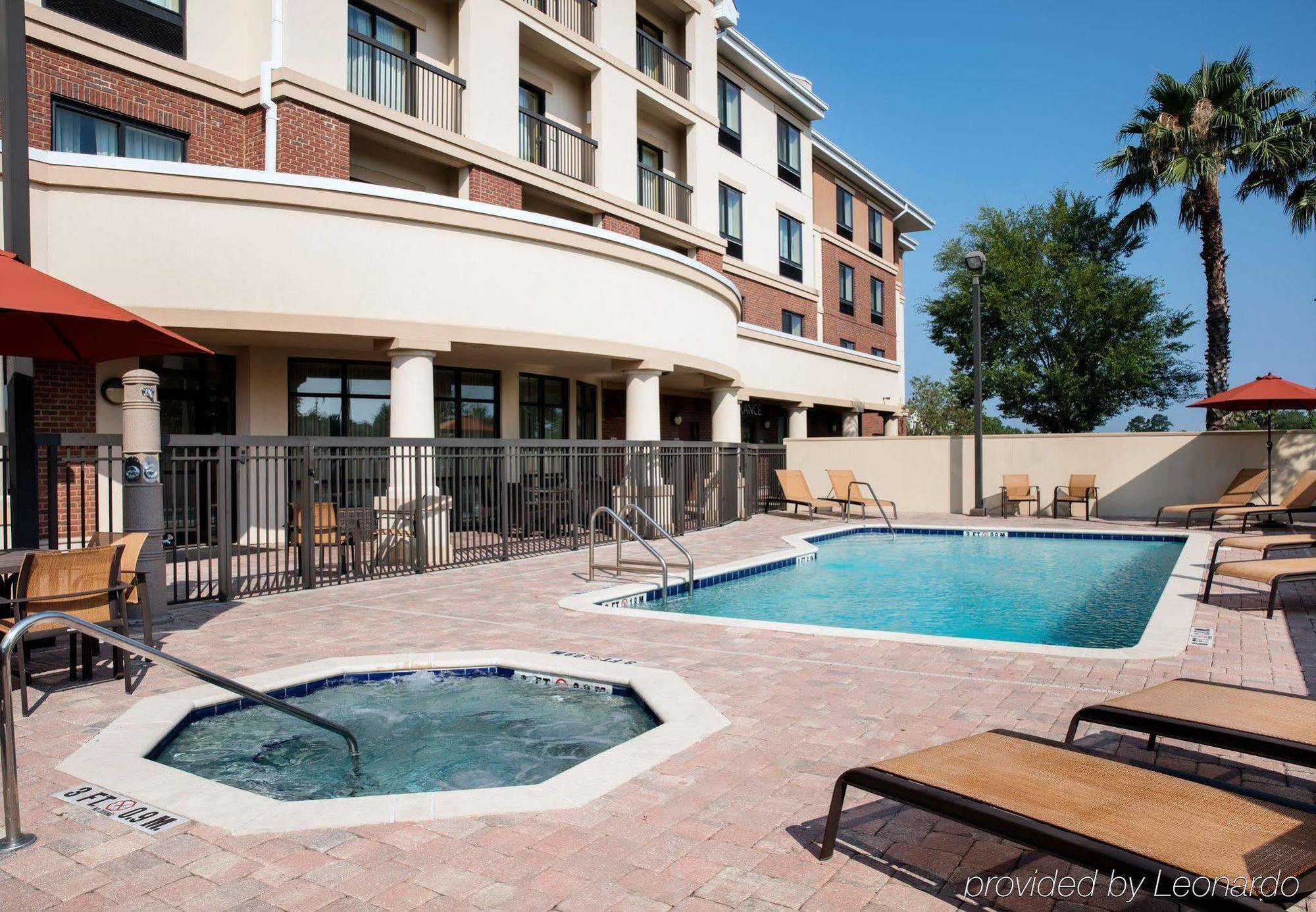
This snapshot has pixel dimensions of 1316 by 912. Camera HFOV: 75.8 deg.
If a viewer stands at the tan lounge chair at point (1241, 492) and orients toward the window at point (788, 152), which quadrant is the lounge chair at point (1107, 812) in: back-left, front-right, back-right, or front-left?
back-left

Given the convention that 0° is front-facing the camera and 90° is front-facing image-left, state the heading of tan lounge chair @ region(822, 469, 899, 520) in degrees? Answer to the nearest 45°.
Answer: approximately 315°

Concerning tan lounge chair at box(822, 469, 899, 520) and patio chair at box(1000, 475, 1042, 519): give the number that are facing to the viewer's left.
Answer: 0

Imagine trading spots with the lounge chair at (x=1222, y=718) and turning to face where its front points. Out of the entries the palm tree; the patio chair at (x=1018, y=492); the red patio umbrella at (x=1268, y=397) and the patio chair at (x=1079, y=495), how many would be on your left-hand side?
0

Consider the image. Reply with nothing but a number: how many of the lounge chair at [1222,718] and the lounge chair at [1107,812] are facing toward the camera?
0

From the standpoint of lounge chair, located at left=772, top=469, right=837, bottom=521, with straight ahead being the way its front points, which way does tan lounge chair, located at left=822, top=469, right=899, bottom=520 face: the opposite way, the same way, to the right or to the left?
the same way

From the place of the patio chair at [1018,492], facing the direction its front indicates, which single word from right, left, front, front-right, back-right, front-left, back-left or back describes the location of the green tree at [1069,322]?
back-left

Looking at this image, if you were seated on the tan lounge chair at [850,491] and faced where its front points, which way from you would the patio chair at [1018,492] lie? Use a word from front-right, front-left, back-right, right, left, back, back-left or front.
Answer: front-left

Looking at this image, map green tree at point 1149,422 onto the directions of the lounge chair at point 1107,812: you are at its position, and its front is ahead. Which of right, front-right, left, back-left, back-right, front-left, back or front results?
front-right

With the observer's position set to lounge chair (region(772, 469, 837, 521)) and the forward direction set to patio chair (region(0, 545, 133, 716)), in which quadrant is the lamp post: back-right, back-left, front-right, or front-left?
back-left

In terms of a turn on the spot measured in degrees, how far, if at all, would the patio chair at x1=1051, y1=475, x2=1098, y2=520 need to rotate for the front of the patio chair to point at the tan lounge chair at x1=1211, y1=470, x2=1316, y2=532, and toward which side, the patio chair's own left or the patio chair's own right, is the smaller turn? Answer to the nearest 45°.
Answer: approximately 90° to the patio chair's own left

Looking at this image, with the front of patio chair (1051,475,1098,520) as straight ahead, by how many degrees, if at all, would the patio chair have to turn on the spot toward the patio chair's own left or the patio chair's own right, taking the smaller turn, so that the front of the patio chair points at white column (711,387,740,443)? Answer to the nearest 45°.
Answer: approximately 45° to the patio chair's own right

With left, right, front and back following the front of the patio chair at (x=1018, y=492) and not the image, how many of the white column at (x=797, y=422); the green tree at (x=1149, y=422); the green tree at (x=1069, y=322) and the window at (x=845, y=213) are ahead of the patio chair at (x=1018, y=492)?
0

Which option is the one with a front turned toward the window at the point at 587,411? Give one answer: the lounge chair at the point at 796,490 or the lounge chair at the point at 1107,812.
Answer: the lounge chair at the point at 1107,812

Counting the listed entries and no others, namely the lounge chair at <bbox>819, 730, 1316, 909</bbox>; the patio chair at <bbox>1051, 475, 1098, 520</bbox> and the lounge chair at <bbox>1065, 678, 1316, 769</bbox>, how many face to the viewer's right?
0

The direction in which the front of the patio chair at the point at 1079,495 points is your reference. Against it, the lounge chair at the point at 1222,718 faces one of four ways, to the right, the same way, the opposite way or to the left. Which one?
to the right

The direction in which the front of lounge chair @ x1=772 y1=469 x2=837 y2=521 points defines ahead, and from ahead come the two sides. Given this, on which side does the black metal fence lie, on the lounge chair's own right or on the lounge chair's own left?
on the lounge chair's own right

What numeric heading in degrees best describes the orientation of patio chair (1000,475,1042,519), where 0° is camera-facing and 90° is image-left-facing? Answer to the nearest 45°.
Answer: approximately 315°
